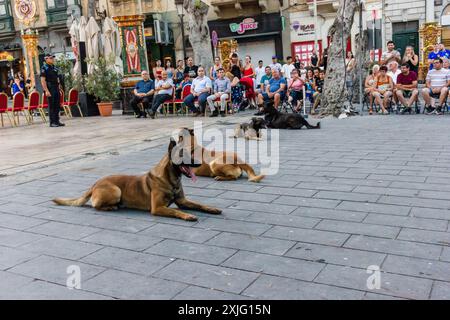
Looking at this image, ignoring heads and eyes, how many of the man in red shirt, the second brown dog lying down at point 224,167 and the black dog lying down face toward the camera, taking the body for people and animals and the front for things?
1

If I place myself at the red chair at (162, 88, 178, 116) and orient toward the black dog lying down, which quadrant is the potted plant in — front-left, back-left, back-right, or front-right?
back-right

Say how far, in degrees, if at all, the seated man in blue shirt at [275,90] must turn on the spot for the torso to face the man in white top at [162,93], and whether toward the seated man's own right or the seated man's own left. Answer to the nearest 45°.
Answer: approximately 45° to the seated man's own right

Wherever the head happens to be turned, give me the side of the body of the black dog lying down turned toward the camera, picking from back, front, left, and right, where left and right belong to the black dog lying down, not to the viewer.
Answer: left

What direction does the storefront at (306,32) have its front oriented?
toward the camera

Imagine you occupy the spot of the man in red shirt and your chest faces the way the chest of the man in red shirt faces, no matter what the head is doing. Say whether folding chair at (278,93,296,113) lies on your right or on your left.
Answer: on your right

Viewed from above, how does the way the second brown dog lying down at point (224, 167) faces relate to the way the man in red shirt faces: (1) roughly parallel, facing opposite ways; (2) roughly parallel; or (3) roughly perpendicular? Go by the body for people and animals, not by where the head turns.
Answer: roughly perpendicular

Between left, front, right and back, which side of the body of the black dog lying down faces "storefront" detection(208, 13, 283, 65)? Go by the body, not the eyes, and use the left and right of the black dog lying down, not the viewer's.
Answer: right

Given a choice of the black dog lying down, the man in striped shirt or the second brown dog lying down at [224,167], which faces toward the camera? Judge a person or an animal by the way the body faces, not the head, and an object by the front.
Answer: the man in striped shirt

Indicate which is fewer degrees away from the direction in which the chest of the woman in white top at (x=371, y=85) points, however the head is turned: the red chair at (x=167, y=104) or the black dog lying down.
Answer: the black dog lying down

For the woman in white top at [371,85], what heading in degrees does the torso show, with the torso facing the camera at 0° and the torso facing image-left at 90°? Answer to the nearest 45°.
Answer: approximately 315°

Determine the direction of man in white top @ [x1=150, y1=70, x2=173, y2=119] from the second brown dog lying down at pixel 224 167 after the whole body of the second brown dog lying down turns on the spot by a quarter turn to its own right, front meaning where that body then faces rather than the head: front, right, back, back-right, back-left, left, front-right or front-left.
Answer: front

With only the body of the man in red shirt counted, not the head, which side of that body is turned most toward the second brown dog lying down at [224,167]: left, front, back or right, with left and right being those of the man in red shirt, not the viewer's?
front
